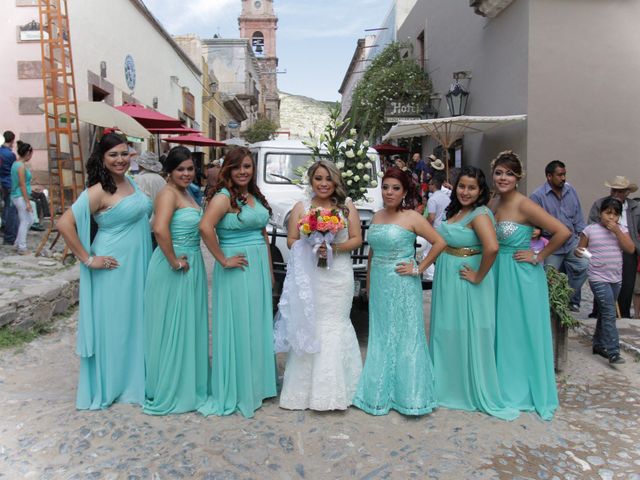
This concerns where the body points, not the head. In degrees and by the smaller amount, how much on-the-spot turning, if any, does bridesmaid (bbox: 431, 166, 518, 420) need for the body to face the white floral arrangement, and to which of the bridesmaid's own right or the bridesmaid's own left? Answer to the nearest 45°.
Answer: approximately 90° to the bridesmaid's own right

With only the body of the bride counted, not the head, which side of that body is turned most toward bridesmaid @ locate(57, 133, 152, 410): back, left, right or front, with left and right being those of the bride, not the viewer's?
right

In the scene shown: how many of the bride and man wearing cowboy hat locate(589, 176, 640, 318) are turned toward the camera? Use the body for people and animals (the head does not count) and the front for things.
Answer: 2

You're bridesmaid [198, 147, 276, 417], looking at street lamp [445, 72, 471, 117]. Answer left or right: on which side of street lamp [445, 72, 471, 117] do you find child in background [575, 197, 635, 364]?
right

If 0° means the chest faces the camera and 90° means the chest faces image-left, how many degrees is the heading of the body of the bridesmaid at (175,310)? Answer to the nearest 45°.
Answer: approximately 315°

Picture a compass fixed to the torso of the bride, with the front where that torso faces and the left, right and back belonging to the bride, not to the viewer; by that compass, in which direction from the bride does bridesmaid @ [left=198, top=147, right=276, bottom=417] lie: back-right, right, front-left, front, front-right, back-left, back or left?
right

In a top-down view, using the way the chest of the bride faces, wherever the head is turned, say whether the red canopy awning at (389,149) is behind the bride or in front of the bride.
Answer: behind

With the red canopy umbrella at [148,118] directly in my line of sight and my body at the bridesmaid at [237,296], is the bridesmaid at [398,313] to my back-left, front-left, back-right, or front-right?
back-right

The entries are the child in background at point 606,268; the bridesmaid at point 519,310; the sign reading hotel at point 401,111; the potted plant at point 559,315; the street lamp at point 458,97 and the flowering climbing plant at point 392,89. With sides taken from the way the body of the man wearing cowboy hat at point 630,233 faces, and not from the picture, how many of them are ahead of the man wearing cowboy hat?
3
